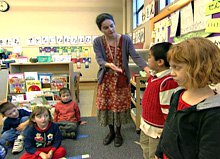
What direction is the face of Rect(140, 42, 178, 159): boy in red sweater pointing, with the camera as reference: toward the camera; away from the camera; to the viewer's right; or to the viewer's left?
to the viewer's left

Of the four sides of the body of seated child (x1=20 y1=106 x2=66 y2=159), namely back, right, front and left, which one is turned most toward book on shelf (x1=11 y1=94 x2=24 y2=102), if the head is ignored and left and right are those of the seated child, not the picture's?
back

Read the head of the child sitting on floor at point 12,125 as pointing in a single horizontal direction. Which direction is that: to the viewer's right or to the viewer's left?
to the viewer's right

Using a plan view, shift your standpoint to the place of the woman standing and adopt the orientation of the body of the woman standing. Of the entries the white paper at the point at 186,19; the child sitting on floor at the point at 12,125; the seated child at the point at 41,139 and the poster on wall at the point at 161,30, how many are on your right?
2
